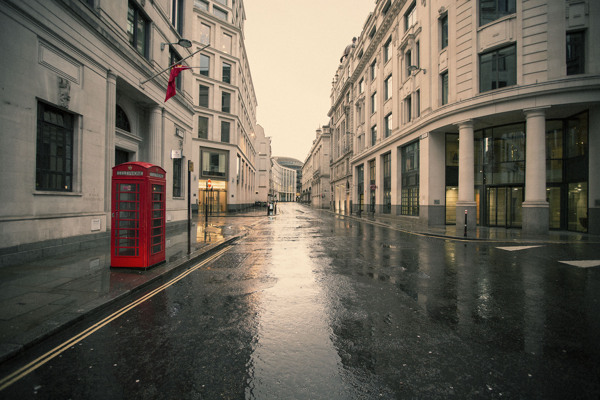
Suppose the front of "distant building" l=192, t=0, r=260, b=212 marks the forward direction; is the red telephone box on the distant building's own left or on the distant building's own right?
on the distant building's own right

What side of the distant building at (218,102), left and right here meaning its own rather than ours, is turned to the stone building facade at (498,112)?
front

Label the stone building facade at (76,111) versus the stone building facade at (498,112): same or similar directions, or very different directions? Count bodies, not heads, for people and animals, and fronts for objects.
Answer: very different directions

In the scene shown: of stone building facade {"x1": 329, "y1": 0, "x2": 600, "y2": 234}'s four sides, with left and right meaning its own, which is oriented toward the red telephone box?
front

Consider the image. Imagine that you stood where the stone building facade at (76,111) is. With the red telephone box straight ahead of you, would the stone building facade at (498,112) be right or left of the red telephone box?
left

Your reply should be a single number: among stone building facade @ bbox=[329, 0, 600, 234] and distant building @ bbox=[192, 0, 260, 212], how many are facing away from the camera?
0

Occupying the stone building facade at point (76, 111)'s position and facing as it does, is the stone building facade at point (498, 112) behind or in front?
in front

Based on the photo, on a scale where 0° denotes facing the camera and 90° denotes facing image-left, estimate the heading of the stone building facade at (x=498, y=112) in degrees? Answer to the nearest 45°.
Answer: approximately 45°

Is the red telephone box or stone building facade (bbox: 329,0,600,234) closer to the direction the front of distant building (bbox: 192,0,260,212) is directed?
the stone building facade
